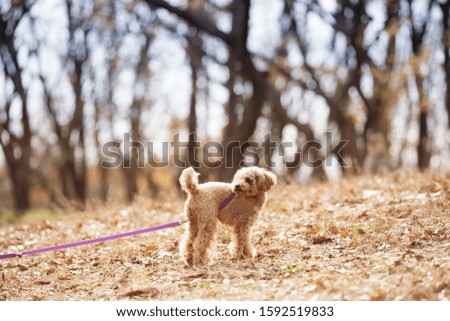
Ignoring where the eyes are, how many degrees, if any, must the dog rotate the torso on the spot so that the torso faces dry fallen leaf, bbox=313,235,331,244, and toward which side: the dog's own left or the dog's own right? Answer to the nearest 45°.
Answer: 0° — it already faces it

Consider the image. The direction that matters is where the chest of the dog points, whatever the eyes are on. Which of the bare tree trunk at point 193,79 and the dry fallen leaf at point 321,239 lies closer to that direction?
the dry fallen leaf

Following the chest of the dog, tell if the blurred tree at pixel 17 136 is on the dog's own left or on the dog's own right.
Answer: on the dog's own left

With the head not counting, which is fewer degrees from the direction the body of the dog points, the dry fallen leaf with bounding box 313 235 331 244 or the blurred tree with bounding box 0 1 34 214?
the dry fallen leaf

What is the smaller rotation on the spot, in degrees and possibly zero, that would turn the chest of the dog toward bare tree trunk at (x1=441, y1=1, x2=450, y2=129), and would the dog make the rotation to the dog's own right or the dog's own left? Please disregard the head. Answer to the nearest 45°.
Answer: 0° — it already faces it

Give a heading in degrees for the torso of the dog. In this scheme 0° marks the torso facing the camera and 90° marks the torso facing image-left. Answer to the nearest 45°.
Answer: approximately 225°

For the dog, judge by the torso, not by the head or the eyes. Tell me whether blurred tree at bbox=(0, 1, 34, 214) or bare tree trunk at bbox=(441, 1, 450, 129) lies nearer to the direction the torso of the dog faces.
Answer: the bare tree trunk

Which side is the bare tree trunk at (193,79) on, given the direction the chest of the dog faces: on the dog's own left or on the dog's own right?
on the dog's own left

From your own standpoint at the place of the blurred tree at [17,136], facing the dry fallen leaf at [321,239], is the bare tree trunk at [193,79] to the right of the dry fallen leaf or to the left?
left
